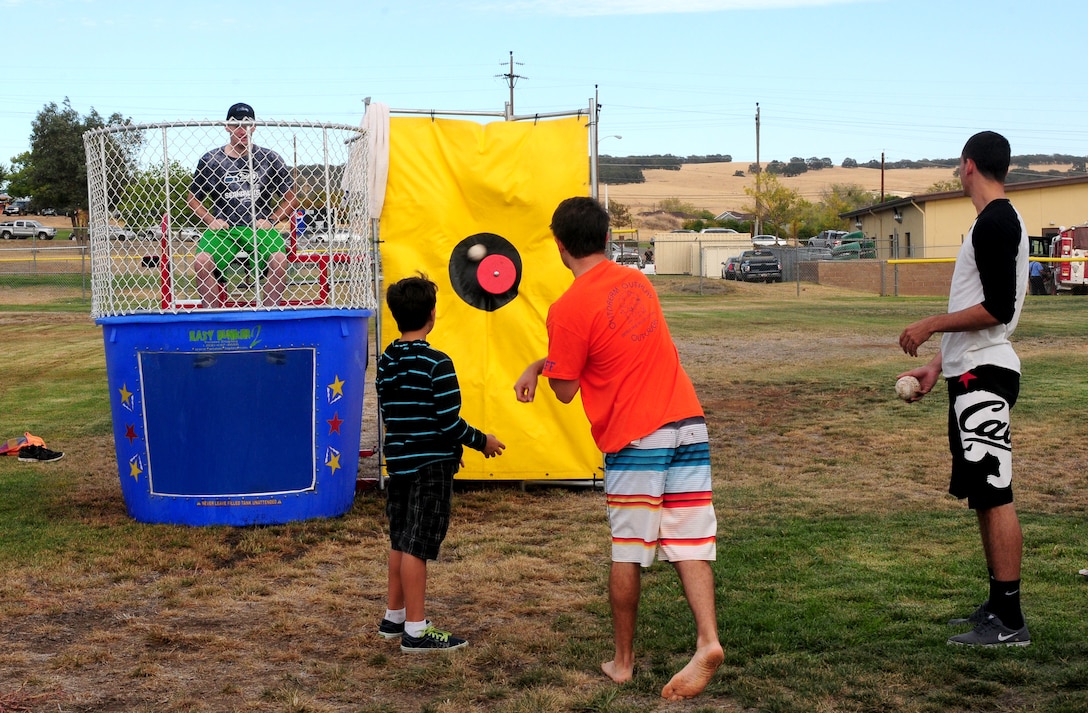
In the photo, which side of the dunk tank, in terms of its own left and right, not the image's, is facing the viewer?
front

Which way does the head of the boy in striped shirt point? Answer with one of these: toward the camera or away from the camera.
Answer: away from the camera

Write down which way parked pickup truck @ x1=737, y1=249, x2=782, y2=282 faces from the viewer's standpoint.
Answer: facing the viewer

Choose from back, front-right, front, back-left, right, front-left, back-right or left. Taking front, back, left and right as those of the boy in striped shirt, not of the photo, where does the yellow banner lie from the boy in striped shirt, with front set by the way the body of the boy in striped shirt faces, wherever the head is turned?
front-left

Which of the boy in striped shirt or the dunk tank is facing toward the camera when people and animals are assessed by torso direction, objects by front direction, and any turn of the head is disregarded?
the dunk tank

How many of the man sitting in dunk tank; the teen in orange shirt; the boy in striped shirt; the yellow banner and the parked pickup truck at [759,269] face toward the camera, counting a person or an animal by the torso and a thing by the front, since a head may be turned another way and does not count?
3

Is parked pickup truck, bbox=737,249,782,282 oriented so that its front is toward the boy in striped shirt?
yes

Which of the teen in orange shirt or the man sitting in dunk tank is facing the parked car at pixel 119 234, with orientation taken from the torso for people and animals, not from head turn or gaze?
the teen in orange shirt

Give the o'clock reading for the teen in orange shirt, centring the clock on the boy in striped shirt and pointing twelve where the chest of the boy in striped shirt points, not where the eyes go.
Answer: The teen in orange shirt is roughly at 3 o'clock from the boy in striped shirt.

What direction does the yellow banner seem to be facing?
toward the camera

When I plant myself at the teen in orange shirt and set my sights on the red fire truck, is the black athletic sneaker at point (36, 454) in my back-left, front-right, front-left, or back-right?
front-left

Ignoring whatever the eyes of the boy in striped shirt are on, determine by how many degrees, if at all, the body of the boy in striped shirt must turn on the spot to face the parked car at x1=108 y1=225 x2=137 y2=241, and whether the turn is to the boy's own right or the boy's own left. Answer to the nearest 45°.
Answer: approximately 90° to the boy's own left

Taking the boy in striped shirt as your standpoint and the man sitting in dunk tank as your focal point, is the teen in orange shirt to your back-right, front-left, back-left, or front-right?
back-right

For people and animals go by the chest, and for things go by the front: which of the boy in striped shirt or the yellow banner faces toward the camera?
the yellow banner

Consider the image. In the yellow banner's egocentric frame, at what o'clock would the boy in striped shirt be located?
The boy in striped shirt is roughly at 12 o'clock from the yellow banner.

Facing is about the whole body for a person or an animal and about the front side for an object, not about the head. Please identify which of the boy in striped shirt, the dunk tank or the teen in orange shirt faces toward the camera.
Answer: the dunk tank

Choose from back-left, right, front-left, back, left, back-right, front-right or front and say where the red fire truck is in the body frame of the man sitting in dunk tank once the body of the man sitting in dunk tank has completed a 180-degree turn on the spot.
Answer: front-right
